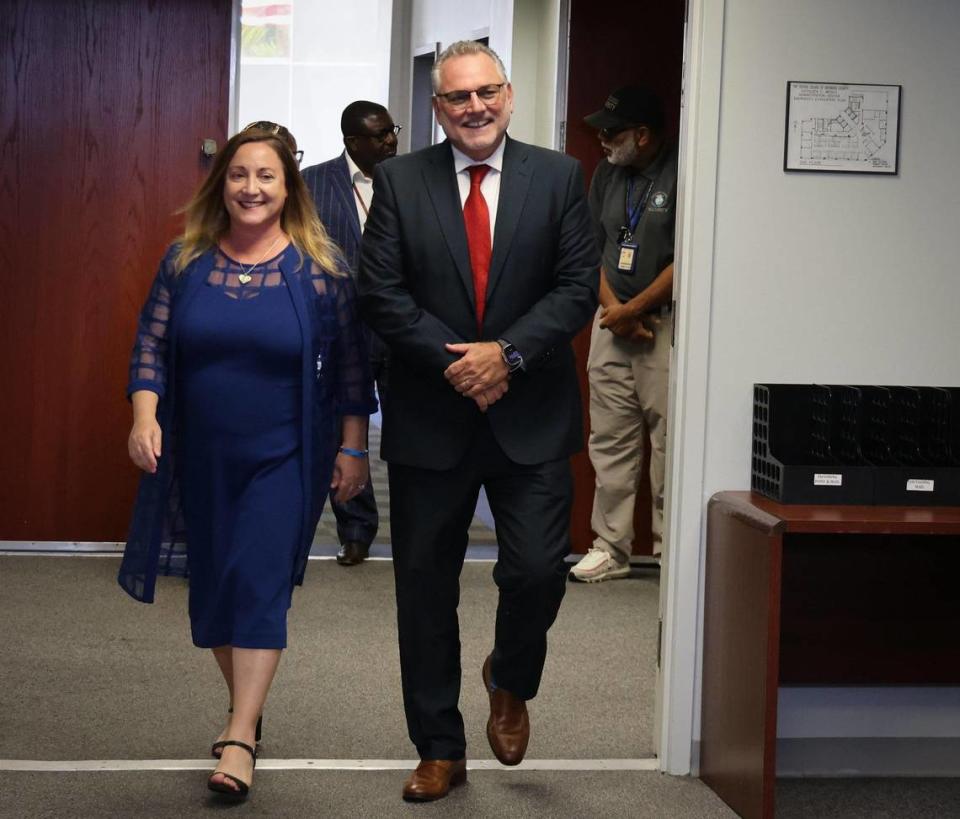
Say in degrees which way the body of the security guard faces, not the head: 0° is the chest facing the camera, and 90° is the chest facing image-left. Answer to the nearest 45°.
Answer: approximately 45°

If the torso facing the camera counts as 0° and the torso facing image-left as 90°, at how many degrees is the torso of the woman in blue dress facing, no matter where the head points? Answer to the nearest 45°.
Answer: approximately 0°

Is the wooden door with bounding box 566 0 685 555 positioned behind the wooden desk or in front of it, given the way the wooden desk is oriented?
behind

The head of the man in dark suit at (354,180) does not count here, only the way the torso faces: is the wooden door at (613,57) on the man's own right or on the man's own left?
on the man's own left

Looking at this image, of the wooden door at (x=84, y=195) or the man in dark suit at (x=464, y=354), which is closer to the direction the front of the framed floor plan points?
the man in dark suit

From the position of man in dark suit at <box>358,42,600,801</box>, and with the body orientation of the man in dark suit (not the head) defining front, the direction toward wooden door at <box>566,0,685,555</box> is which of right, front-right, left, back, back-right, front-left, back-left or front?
back

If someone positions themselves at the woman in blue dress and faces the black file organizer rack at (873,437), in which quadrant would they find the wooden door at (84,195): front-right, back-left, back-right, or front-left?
back-left

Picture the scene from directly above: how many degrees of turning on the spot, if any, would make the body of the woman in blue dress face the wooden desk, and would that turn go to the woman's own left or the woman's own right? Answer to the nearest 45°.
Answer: approximately 90° to the woman's own left
